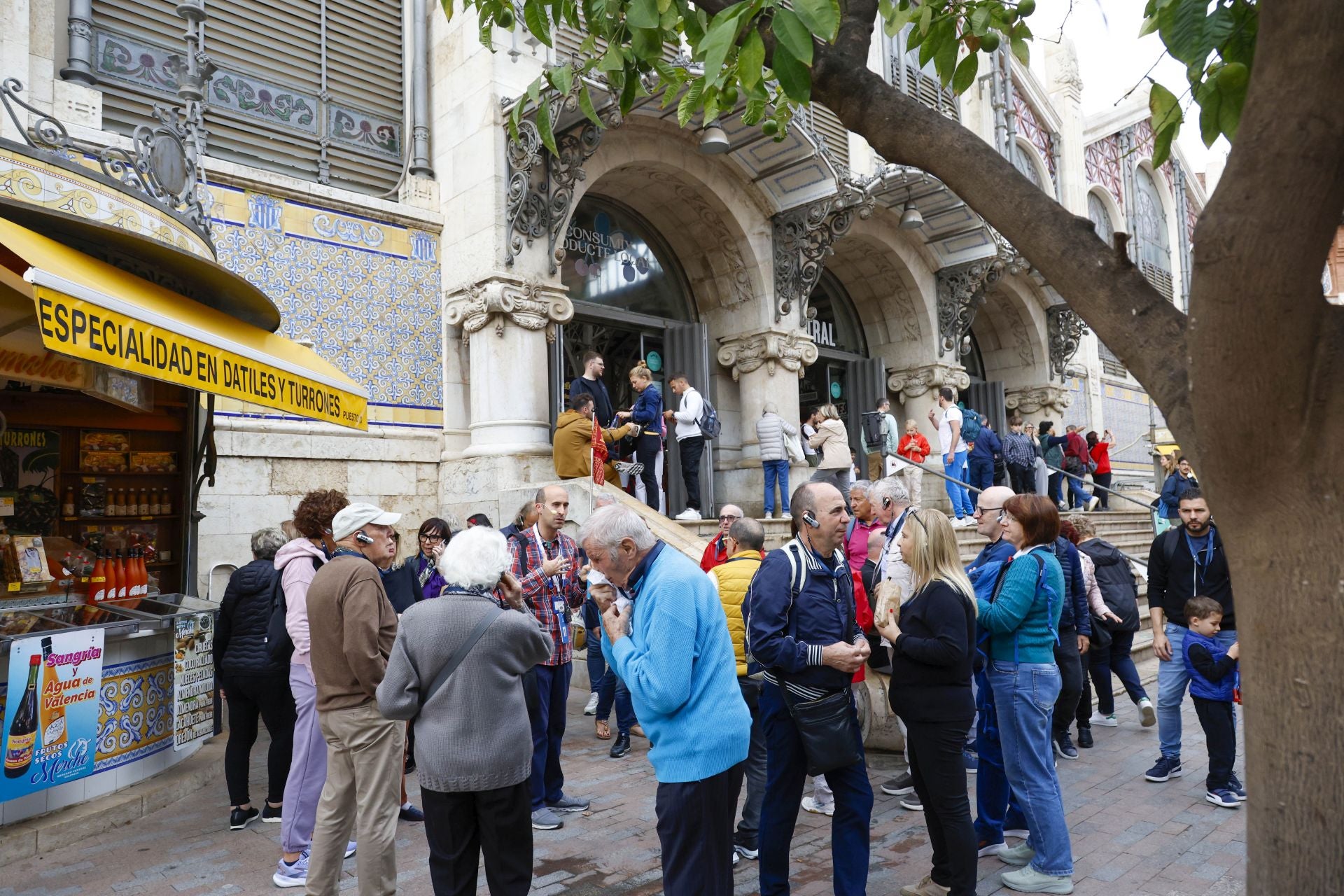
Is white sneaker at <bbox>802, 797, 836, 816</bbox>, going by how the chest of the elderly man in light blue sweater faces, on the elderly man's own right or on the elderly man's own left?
on the elderly man's own right

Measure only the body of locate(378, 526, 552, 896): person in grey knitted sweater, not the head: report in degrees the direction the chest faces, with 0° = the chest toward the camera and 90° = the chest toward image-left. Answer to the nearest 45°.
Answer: approximately 180°

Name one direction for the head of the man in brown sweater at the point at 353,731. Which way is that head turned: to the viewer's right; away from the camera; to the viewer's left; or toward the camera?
to the viewer's right

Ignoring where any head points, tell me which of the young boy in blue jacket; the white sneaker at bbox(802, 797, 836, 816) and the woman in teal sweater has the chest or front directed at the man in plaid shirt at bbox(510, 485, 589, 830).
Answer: the woman in teal sweater

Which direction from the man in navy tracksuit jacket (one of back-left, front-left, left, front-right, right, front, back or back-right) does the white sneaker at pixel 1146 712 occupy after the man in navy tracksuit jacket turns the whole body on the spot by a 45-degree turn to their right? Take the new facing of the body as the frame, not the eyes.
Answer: back-left

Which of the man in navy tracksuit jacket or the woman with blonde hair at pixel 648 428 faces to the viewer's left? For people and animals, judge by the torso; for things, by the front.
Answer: the woman with blonde hair

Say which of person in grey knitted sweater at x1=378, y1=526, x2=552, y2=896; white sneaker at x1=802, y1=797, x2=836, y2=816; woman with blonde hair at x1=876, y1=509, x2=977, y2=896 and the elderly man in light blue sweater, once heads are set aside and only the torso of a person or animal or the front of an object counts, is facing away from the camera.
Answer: the person in grey knitted sweater

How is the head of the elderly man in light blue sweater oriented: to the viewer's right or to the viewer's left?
to the viewer's left

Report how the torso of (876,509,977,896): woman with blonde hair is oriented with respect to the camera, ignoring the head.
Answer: to the viewer's left
